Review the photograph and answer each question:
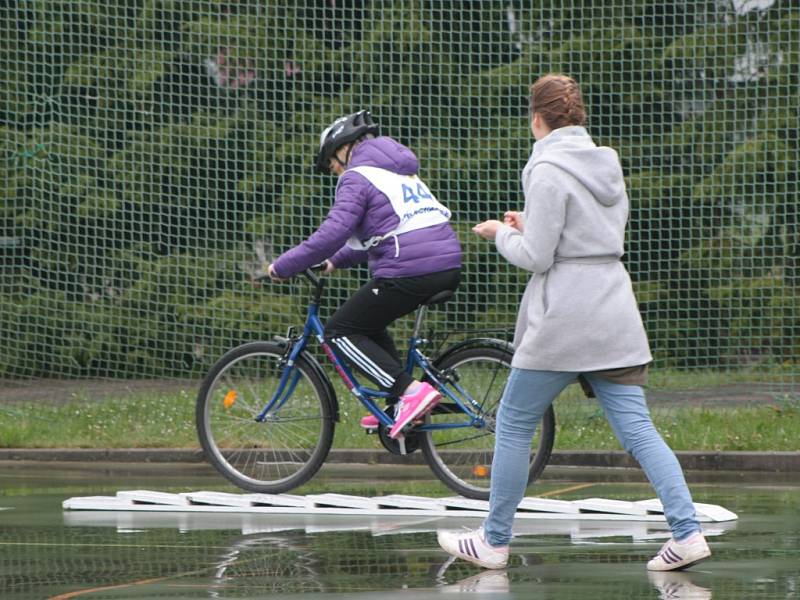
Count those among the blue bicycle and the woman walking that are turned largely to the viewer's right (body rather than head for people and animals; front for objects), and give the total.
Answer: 0

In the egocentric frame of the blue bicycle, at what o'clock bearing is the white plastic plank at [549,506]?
The white plastic plank is roughly at 7 o'clock from the blue bicycle.

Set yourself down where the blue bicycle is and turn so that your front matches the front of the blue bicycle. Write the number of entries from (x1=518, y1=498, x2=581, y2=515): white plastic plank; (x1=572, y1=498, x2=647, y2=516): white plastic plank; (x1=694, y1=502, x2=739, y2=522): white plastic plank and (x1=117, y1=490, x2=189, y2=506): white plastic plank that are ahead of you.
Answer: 1

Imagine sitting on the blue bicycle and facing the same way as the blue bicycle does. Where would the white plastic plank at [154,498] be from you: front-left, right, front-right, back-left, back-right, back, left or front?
front

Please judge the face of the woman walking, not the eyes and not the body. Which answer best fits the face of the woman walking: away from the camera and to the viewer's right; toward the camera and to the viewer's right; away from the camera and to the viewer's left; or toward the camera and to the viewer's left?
away from the camera and to the viewer's left

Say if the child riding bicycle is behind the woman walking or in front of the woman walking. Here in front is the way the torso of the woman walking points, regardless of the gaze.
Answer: in front

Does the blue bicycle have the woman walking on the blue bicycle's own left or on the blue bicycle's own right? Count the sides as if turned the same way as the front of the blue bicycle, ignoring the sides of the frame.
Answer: on the blue bicycle's own left

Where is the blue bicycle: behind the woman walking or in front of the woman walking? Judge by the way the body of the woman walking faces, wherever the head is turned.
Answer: in front

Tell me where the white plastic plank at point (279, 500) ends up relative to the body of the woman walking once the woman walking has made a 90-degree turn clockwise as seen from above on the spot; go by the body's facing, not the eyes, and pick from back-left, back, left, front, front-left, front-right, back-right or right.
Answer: left

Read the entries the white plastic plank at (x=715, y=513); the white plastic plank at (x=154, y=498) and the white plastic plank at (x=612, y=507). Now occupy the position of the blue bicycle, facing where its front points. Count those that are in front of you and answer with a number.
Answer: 1

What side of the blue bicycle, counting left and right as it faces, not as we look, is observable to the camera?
left

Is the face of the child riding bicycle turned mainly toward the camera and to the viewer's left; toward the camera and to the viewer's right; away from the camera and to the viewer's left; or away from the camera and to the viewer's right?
away from the camera and to the viewer's left

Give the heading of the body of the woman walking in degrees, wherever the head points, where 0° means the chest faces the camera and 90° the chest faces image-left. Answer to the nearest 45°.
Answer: approximately 135°

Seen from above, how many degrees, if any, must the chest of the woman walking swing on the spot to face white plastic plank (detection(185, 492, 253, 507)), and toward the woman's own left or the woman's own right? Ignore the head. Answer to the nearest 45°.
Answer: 0° — they already face it
